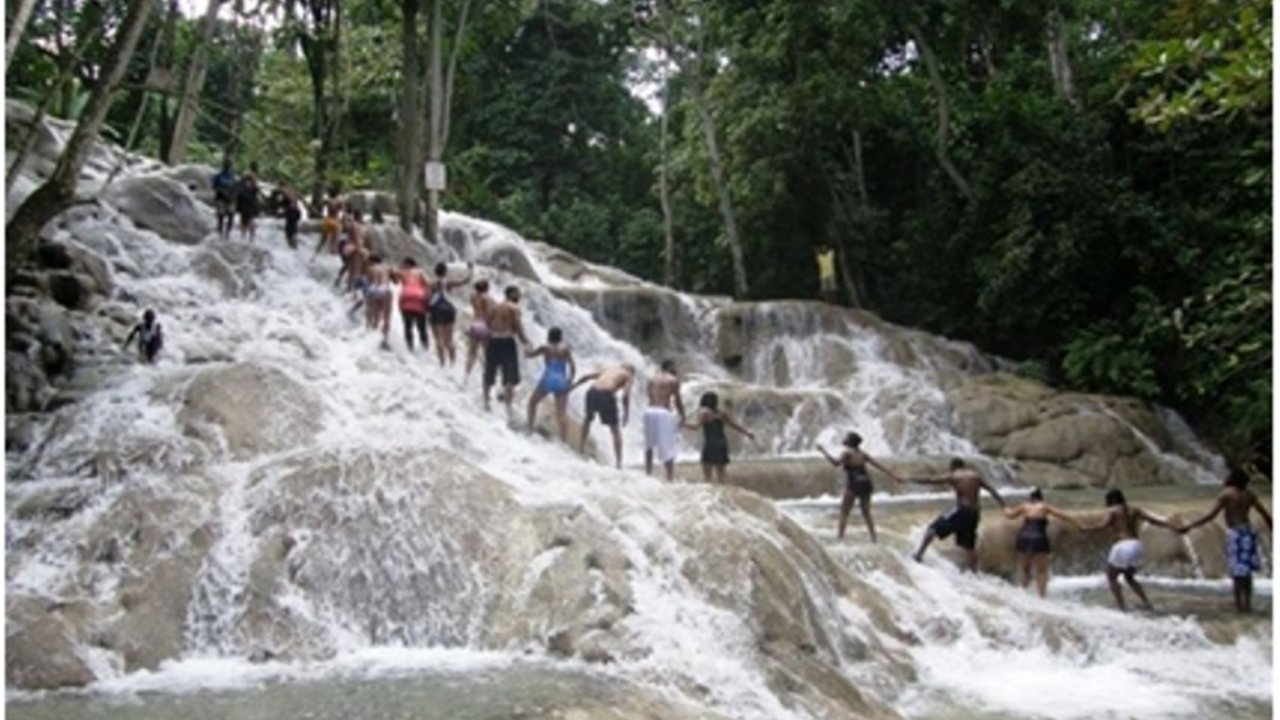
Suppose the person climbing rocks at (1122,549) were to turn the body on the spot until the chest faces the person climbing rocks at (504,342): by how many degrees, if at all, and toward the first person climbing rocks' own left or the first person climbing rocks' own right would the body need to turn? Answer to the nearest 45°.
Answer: approximately 90° to the first person climbing rocks' own left

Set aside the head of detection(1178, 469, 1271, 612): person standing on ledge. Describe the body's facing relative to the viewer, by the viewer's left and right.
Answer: facing away from the viewer

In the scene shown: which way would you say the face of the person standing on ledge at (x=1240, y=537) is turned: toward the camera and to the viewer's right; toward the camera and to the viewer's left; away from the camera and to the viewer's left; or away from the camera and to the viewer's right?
away from the camera and to the viewer's left

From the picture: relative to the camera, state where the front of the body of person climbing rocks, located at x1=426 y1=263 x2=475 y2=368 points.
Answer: away from the camera

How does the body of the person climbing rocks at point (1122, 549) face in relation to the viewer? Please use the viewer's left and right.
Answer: facing away from the viewer

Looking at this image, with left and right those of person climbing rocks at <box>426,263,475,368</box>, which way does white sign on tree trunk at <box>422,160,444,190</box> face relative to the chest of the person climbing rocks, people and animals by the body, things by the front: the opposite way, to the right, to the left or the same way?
the opposite way

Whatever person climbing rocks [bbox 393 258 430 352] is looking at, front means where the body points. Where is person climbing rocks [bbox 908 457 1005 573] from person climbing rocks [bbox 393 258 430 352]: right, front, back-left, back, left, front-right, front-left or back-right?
back-right

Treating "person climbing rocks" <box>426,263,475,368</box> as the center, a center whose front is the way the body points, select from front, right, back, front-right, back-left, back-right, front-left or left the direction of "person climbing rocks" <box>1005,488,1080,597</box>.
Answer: back-right

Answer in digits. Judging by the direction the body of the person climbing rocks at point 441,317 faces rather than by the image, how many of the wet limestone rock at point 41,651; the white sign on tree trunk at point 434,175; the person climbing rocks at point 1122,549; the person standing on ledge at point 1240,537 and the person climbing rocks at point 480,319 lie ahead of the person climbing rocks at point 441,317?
1

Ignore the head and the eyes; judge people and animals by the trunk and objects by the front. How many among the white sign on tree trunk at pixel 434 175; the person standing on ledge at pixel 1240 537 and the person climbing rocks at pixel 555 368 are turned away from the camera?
2

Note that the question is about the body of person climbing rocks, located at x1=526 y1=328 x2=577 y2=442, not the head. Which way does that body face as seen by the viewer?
away from the camera

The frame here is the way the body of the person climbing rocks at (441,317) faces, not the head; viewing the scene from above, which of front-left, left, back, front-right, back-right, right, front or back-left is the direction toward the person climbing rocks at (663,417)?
back-right

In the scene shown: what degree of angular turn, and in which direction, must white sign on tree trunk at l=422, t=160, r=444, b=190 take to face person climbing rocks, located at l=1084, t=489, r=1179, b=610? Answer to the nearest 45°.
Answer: approximately 45° to its left

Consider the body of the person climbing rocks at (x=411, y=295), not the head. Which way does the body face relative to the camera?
away from the camera

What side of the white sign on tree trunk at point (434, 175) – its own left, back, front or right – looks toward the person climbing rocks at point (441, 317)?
front

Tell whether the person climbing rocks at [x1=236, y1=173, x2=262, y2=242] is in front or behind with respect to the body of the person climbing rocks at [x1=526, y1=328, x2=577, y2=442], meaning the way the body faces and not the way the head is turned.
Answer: in front
